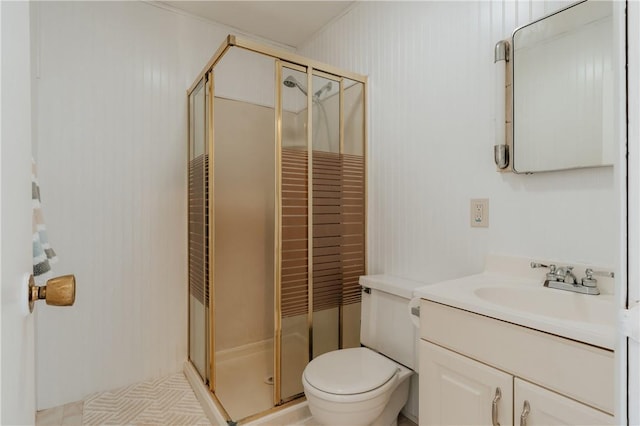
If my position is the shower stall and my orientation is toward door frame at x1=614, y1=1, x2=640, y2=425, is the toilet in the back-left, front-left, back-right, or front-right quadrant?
front-left

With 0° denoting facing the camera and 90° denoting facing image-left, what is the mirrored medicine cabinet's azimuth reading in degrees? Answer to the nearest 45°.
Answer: approximately 45°

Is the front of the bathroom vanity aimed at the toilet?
no

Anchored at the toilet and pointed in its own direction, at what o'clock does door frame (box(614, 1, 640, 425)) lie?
The door frame is roughly at 10 o'clock from the toilet.

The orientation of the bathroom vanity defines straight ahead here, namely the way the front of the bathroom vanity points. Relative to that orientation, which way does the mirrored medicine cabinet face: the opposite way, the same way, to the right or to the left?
the same way

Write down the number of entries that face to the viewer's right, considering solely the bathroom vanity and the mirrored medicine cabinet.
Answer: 0

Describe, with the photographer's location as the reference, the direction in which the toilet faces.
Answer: facing the viewer and to the left of the viewer

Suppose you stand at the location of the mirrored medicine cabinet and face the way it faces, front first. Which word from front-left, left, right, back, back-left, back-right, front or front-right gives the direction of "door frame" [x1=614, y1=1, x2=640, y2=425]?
front-left

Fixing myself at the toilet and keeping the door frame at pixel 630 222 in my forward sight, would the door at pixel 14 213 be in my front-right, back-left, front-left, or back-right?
front-right

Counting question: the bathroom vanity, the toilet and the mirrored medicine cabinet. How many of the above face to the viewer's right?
0

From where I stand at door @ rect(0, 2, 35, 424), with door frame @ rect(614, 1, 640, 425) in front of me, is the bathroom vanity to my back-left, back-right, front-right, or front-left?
front-left

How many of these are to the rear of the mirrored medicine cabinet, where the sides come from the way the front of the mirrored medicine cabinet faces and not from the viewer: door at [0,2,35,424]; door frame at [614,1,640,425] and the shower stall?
0
